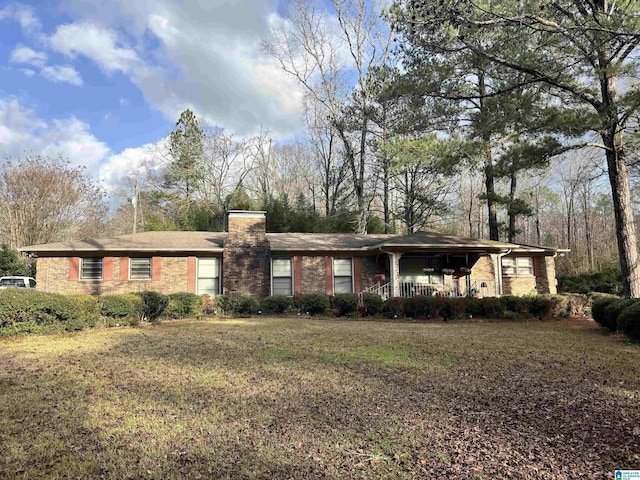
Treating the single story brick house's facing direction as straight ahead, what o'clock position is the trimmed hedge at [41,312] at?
The trimmed hedge is roughly at 1 o'clock from the single story brick house.

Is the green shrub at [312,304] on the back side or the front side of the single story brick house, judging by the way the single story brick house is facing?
on the front side

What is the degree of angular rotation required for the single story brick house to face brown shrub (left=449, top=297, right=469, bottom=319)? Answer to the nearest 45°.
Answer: approximately 45° to its left

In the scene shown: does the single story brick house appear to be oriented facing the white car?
no

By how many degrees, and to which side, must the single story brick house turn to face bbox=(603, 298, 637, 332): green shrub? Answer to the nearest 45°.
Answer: approximately 45° to its left

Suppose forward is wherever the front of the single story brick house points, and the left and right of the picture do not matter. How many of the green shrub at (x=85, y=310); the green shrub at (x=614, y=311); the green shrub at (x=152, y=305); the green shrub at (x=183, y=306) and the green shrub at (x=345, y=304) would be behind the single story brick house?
0

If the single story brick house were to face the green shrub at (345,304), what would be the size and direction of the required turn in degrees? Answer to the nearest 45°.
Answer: approximately 45° to its left

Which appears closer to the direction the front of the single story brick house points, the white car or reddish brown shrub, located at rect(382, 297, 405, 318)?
the reddish brown shrub

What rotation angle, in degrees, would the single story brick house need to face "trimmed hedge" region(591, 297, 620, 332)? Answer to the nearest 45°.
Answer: approximately 45° to its left

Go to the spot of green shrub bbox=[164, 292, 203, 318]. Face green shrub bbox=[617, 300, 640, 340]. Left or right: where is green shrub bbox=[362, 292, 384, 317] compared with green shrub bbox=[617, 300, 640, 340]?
left

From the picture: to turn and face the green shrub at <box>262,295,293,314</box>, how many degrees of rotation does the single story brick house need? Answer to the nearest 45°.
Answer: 0° — it already faces it

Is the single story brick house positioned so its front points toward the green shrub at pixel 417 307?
no

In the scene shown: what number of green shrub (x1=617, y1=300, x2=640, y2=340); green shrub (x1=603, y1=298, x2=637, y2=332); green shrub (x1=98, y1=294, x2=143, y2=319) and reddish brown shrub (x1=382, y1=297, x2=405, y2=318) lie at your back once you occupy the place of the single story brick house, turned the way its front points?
0

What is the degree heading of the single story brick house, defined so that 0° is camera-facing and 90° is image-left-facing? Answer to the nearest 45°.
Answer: approximately 0°

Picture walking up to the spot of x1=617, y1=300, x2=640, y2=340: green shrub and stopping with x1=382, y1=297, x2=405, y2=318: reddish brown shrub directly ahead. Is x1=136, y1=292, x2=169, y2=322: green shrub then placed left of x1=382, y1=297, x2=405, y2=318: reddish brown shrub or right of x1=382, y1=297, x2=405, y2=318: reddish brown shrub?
left

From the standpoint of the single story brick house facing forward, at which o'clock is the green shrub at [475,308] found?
The green shrub is roughly at 10 o'clock from the single story brick house.
